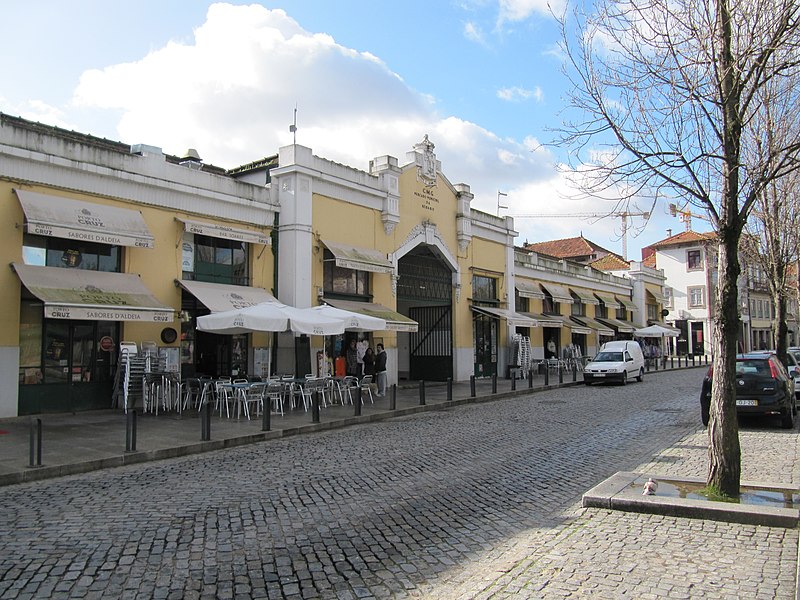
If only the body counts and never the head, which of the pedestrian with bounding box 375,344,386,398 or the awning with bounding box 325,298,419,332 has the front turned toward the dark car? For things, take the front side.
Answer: the awning

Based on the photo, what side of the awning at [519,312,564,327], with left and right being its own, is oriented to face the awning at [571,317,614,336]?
left

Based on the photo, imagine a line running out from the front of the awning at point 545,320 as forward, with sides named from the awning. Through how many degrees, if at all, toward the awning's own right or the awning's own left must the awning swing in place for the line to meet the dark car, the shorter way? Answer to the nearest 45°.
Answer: approximately 45° to the awning's own right

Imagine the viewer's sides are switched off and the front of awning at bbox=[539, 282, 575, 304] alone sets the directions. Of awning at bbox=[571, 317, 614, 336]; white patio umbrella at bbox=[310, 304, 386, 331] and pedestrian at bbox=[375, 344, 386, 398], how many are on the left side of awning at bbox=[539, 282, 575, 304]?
1

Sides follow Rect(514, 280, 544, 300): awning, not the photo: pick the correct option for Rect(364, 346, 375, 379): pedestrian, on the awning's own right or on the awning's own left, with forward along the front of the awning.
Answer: on the awning's own right

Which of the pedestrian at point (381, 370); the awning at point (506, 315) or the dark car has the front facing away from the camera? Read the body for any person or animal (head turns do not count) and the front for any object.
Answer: the dark car

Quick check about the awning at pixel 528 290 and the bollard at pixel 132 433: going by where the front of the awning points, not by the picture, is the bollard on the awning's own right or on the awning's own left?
on the awning's own right

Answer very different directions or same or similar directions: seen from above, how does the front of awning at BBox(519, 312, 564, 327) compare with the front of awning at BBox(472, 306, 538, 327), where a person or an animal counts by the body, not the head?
same or similar directions

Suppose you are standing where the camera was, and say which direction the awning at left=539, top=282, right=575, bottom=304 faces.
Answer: facing the viewer and to the right of the viewer

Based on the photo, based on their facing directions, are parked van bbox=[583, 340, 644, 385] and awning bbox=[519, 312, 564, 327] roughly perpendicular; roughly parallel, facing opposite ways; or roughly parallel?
roughly perpendicular

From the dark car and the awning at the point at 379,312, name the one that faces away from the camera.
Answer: the dark car

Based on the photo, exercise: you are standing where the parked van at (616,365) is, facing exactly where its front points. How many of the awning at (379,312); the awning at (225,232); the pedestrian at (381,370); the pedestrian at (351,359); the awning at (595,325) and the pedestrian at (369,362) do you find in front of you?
5

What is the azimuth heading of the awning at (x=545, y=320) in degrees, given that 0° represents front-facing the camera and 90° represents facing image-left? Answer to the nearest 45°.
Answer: approximately 315°

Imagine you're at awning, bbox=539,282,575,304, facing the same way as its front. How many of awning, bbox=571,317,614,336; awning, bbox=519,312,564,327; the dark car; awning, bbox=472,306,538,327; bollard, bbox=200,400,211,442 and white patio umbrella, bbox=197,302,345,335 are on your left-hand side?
1
